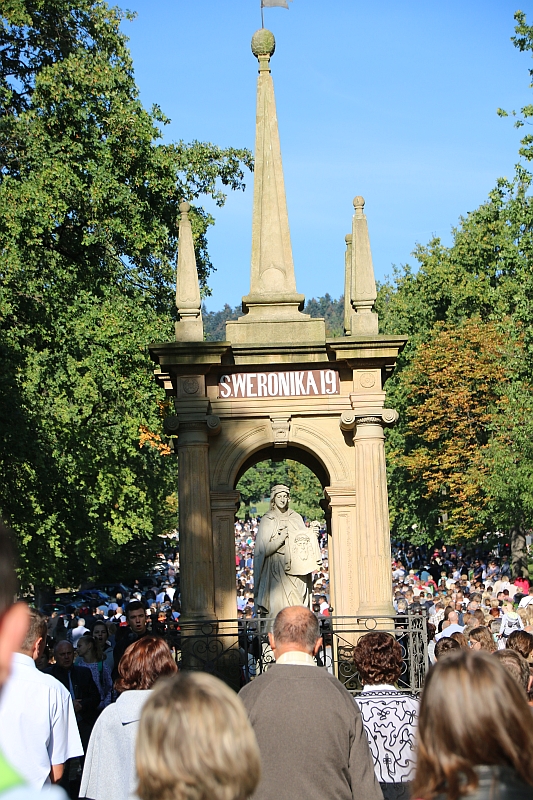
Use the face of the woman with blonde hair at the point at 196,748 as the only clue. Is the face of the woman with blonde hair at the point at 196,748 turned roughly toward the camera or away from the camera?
away from the camera

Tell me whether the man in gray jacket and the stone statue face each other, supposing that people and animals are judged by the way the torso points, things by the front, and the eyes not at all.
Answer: yes

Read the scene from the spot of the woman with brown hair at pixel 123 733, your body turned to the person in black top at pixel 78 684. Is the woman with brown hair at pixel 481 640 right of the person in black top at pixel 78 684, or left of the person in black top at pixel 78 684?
right

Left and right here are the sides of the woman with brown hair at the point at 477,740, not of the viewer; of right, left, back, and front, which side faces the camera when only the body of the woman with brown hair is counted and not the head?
back

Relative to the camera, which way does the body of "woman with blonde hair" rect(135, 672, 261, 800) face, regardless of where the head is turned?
away from the camera

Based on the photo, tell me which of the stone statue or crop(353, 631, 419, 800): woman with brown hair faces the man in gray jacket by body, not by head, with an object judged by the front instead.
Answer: the stone statue

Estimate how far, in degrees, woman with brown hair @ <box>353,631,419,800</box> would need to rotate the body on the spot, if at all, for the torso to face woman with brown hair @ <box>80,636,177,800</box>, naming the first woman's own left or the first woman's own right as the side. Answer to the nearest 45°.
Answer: approximately 135° to the first woman's own left

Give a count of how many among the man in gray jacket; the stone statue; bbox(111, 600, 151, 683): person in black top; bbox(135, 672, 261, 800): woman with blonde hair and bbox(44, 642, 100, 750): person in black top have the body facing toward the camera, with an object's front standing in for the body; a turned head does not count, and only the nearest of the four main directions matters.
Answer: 3

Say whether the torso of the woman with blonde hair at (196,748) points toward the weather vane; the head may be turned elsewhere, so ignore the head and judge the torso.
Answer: yes

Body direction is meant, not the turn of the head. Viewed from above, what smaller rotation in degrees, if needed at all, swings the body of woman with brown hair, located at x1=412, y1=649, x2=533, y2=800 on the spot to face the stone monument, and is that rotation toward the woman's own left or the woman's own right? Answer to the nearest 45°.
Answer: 0° — they already face it

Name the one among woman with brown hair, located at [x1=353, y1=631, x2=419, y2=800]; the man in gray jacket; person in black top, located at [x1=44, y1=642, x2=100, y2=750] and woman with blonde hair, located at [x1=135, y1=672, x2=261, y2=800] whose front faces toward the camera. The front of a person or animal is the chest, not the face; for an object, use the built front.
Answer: the person in black top

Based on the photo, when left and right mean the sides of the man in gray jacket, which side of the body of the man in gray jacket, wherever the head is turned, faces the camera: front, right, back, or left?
back

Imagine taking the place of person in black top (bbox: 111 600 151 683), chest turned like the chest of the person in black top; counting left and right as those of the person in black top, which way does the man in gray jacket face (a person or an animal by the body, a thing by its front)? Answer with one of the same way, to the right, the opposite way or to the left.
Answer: the opposite way

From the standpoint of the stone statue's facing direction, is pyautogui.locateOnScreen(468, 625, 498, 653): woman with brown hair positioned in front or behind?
in front

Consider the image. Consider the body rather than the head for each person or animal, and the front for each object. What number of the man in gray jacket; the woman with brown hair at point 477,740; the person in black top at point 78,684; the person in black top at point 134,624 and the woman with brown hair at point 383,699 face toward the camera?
2

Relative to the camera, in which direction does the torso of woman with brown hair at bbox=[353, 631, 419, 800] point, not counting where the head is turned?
away from the camera

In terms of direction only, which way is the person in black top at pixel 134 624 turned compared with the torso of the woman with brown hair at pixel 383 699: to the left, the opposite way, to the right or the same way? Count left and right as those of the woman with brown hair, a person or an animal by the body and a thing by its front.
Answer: the opposite way

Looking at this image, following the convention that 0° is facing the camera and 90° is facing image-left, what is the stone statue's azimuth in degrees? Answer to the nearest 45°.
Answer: approximately 0°
